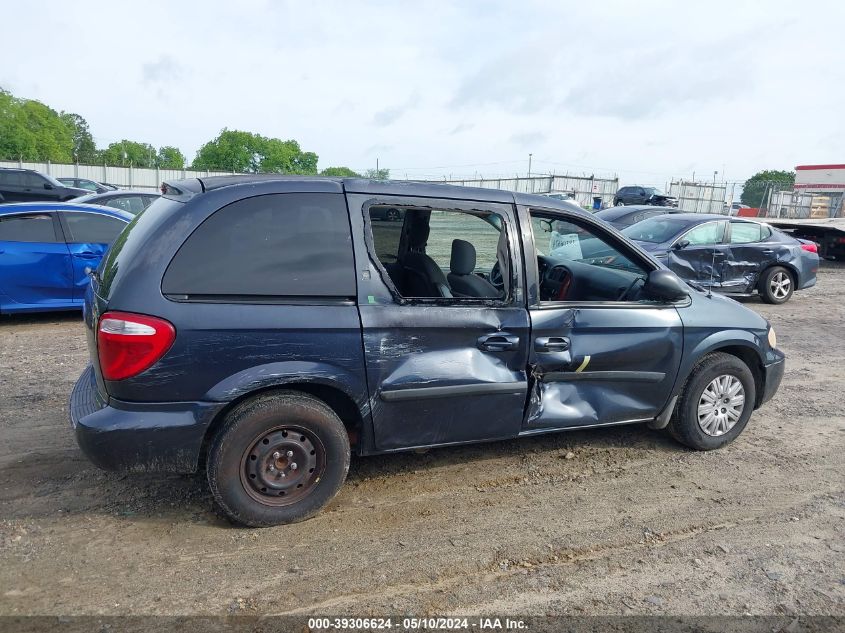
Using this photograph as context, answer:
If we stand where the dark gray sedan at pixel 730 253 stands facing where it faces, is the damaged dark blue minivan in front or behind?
in front

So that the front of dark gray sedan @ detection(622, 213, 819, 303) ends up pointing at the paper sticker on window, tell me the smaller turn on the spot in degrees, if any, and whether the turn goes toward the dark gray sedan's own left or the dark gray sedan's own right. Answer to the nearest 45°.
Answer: approximately 45° to the dark gray sedan's own left

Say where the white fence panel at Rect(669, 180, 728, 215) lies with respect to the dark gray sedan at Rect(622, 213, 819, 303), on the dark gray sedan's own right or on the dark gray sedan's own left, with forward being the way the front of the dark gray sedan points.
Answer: on the dark gray sedan's own right

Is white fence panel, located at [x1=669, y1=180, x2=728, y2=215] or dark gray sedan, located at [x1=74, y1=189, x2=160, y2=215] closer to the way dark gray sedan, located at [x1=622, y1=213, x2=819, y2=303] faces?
the dark gray sedan

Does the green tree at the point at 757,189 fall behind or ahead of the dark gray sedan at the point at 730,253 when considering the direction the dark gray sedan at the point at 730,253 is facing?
behind

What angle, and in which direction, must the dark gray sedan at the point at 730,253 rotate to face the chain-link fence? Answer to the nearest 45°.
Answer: approximately 135° to its right

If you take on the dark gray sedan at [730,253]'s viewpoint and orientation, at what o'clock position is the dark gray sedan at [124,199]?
the dark gray sedan at [124,199] is roughly at 1 o'clock from the dark gray sedan at [730,253].

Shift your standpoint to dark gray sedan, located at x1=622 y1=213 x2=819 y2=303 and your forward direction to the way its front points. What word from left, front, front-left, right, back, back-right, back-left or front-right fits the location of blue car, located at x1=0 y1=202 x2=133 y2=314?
front
